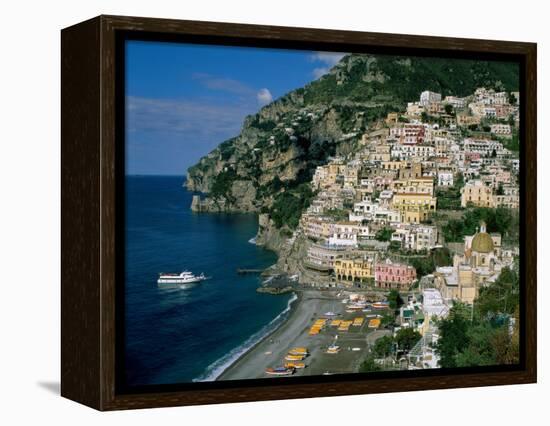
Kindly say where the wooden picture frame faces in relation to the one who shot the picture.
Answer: facing the viewer and to the right of the viewer
